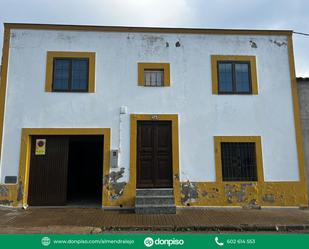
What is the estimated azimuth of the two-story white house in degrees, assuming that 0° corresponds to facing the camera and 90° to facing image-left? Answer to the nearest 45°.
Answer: approximately 0°

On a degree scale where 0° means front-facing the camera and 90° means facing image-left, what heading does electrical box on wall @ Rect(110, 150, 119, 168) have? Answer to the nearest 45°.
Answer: approximately 0°
